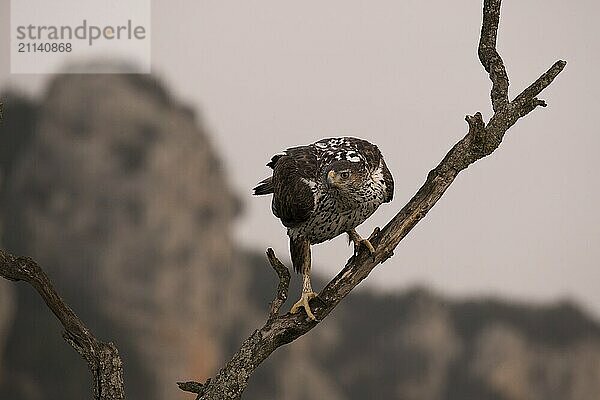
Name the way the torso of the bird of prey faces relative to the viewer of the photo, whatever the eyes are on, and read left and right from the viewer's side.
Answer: facing the viewer and to the right of the viewer

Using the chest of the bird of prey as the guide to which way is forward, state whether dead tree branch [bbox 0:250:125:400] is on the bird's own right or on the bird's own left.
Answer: on the bird's own right
